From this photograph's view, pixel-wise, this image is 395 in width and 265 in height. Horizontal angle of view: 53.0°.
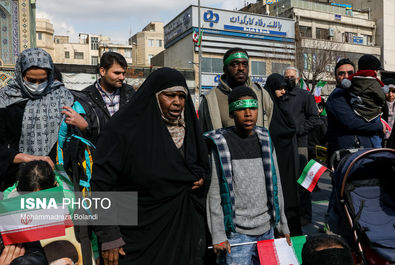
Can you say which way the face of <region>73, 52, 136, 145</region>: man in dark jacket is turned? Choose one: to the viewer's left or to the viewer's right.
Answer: to the viewer's right

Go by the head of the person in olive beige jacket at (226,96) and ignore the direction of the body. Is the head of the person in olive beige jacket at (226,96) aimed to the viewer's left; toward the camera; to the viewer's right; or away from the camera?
toward the camera

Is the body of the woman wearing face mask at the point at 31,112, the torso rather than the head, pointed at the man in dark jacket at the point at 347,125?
no

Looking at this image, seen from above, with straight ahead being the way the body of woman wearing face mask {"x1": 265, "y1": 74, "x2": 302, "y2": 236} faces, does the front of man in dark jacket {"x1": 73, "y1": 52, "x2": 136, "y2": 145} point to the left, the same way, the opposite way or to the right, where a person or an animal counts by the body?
the same way

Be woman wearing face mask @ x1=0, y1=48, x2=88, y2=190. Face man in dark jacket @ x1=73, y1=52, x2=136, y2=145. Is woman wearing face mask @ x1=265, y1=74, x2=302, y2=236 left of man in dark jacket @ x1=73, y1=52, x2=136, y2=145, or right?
right

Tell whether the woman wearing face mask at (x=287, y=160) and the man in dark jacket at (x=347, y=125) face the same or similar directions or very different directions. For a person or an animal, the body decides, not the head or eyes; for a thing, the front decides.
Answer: same or similar directions

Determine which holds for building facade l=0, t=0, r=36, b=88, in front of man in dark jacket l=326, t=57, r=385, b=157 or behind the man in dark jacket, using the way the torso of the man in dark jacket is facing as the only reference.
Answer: behind

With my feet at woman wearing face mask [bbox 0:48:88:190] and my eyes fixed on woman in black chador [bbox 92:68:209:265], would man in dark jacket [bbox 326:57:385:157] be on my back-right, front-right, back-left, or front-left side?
front-left

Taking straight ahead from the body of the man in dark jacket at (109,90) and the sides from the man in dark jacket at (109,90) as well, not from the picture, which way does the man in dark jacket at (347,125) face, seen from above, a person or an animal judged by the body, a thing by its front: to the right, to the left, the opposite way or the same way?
the same way
